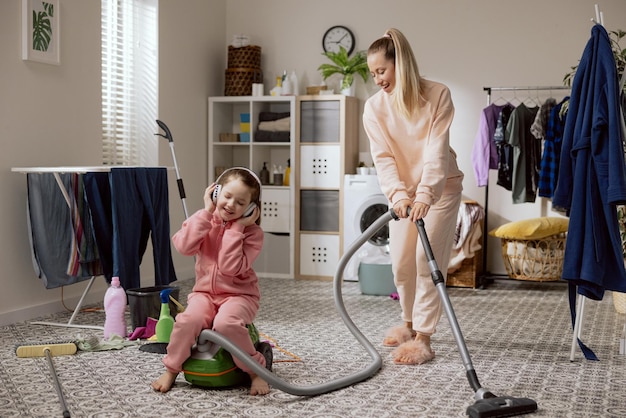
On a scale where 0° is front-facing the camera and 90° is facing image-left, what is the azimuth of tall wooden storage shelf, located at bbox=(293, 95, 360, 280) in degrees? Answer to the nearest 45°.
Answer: approximately 0°

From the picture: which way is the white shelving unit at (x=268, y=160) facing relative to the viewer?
toward the camera

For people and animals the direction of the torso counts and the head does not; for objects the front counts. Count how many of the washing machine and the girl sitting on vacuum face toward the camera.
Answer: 2

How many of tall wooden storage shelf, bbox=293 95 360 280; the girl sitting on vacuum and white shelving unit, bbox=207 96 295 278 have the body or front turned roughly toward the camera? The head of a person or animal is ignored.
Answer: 3

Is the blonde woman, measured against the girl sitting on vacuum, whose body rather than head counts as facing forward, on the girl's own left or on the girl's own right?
on the girl's own left

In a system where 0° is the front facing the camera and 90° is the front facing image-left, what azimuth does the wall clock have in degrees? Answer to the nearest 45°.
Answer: approximately 0°

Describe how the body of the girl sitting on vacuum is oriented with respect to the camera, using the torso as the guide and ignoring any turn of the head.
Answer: toward the camera

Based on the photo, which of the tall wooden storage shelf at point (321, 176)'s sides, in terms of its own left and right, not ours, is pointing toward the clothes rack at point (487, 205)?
left
